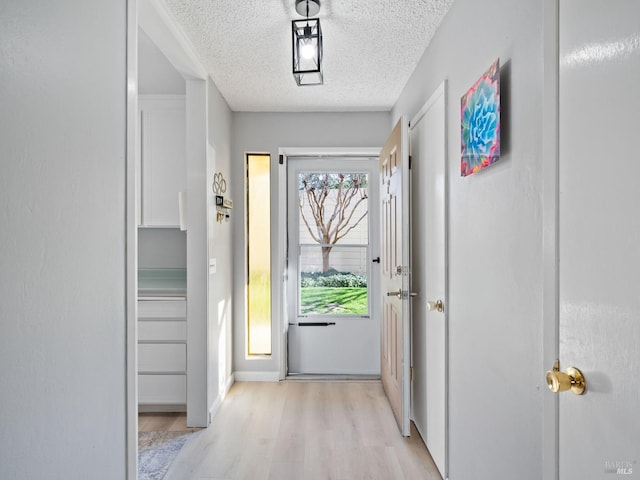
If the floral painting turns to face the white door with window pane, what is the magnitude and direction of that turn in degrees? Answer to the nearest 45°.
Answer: approximately 90° to its right

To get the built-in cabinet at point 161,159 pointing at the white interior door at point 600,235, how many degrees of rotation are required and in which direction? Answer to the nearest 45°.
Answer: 0° — it already faces it

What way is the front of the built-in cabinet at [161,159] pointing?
toward the camera

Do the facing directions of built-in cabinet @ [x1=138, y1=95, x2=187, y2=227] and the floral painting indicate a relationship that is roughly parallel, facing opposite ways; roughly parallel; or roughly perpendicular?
roughly perpendicular

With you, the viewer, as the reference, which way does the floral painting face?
facing the viewer and to the left of the viewer

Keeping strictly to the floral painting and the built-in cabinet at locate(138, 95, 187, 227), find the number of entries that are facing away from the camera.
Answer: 0

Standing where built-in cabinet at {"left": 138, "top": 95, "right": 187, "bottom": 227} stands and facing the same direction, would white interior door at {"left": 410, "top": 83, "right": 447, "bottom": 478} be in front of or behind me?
in front

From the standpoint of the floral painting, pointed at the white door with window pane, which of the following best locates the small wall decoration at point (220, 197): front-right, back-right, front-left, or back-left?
front-left
